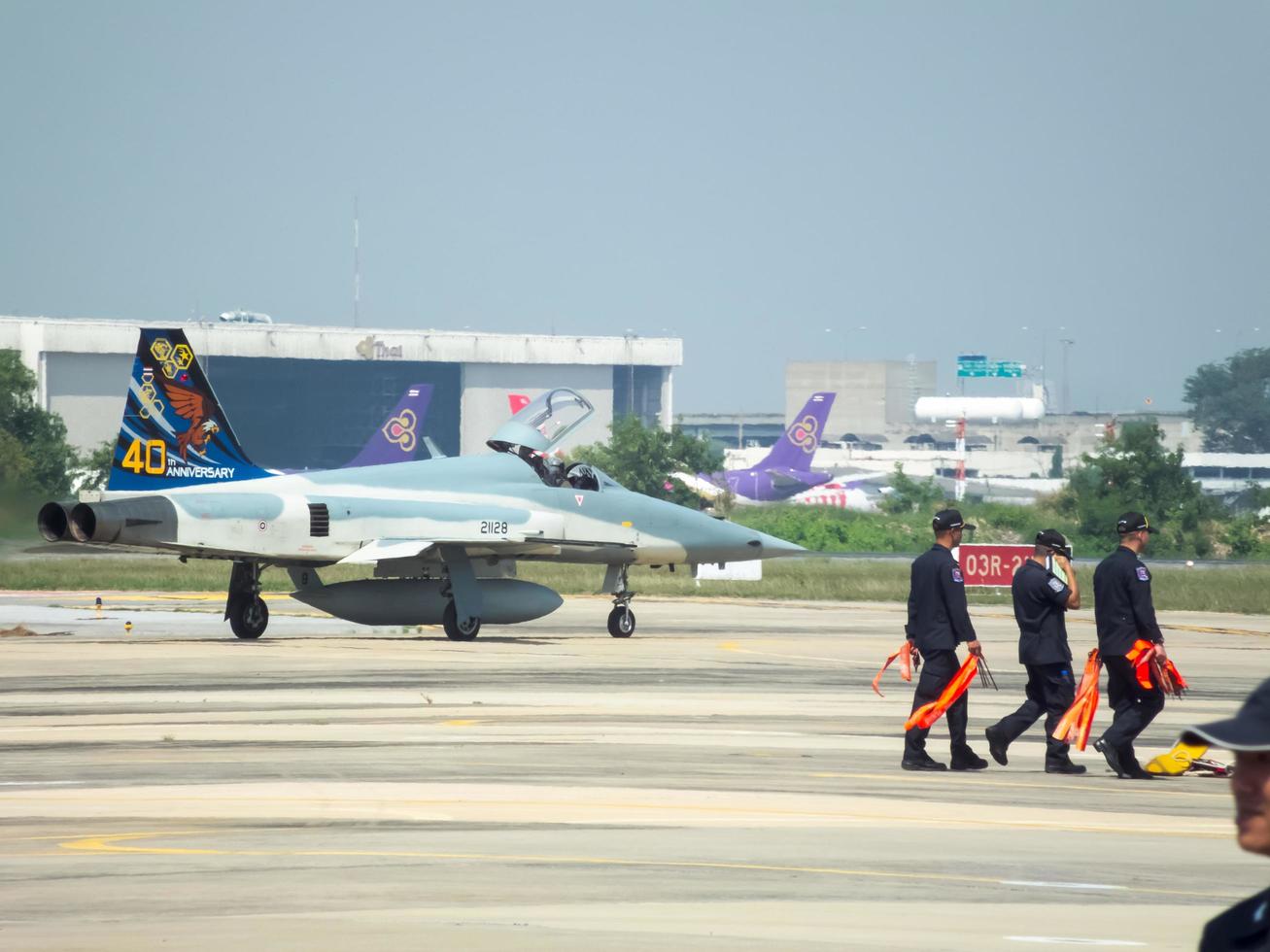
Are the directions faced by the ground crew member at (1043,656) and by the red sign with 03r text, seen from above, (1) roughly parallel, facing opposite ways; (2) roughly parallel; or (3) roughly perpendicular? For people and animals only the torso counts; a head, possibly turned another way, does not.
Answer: roughly perpendicular

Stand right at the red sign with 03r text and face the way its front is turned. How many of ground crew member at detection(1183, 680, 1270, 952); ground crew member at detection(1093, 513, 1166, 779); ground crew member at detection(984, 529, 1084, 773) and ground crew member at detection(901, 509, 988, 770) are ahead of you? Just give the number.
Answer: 4

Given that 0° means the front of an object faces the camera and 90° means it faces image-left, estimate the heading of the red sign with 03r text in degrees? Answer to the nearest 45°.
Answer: approximately 0°

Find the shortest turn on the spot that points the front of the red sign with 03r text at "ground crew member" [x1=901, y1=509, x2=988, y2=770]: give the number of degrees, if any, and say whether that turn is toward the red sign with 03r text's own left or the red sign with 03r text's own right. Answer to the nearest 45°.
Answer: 0° — it already faces them
